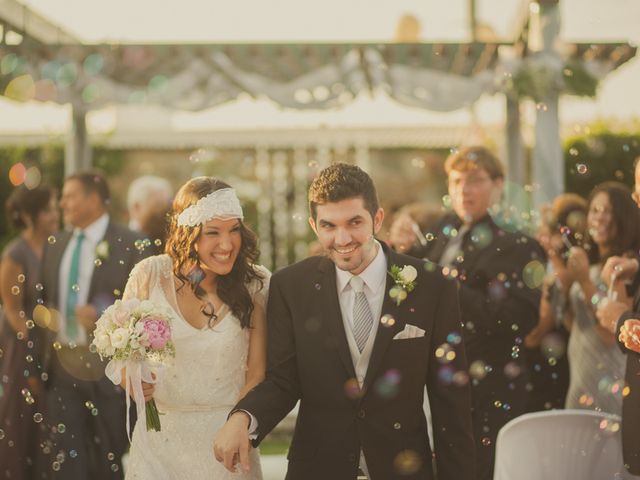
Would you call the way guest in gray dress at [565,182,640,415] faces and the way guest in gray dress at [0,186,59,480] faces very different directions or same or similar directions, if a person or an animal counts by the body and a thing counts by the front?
very different directions

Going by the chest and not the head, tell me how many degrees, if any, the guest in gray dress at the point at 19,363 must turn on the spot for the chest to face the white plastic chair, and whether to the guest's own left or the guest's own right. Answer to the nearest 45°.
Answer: approximately 45° to the guest's own right

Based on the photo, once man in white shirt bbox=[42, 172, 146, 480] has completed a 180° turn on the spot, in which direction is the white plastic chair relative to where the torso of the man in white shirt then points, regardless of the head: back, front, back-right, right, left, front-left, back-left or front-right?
right

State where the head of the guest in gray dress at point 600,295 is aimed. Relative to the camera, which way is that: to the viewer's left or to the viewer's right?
to the viewer's left

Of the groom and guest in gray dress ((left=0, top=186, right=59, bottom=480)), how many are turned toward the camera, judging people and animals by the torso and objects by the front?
1

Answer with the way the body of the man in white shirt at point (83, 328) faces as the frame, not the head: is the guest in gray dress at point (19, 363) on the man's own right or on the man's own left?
on the man's own right

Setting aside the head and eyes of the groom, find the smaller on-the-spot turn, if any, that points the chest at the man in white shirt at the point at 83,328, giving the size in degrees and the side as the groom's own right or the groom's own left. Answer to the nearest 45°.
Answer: approximately 135° to the groom's own right

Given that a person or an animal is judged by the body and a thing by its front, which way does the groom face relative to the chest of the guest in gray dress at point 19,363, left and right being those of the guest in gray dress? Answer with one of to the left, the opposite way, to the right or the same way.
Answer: to the right

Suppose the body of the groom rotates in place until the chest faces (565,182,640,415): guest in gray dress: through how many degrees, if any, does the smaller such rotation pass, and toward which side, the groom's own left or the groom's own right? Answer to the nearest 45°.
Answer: approximately 135° to the groom's own left

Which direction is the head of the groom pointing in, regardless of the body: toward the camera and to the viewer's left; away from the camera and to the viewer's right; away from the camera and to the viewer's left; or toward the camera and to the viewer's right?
toward the camera and to the viewer's left

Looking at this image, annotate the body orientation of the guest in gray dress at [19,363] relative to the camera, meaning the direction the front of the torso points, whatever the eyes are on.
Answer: to the viewer's right

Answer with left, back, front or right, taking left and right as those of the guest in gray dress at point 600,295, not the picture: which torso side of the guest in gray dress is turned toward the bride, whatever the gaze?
front

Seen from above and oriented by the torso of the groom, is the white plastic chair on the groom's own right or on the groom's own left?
on the groom's own left

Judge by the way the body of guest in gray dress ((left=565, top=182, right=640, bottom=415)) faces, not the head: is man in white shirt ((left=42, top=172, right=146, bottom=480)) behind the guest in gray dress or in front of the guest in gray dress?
in front
